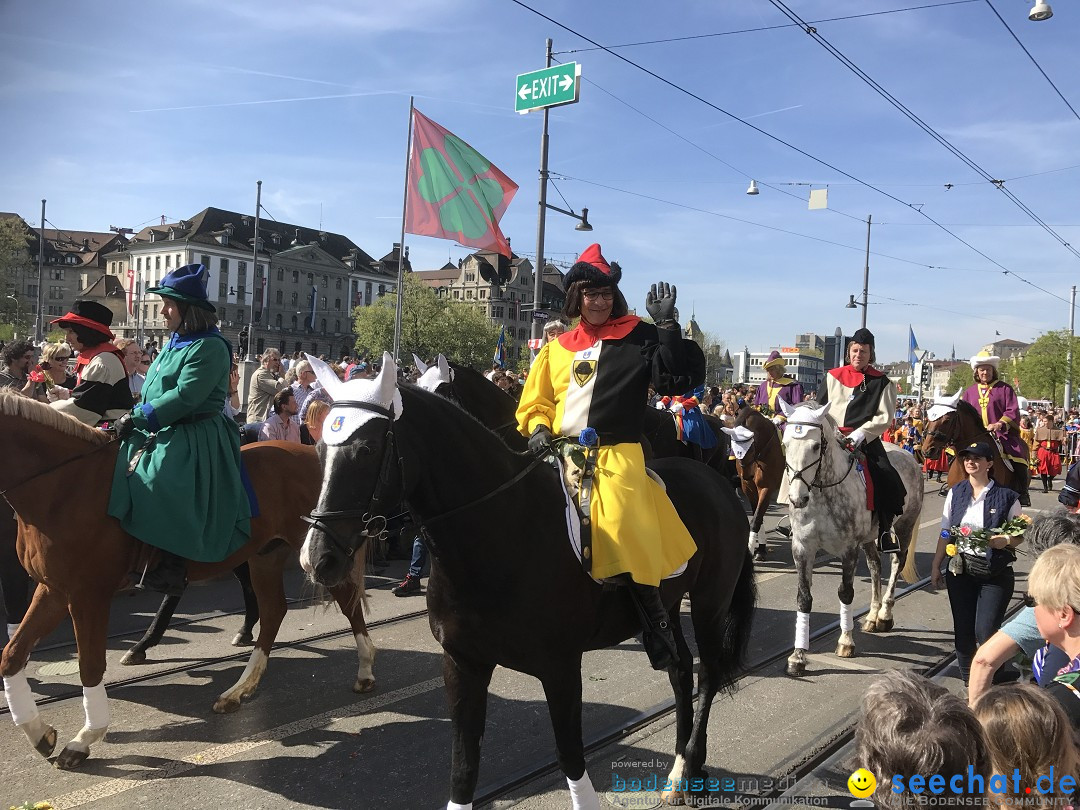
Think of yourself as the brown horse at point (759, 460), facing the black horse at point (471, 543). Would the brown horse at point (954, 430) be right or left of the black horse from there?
left

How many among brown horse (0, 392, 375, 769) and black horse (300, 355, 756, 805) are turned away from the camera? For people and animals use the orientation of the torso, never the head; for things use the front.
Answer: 0

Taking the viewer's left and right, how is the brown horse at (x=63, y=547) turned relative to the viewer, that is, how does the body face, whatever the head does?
facing the viewer and to the left of the viewer

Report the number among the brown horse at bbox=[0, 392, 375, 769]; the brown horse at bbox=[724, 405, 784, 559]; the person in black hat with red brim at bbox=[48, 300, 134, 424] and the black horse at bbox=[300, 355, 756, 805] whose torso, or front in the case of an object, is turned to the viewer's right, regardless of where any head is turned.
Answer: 0

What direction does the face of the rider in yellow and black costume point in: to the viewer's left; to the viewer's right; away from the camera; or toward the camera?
toward the camera

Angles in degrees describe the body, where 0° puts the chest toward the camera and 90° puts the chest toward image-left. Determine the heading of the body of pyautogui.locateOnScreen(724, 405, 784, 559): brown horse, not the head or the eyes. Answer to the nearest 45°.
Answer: approximately 45°

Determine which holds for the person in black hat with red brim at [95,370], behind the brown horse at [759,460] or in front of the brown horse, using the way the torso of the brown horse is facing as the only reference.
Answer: in front

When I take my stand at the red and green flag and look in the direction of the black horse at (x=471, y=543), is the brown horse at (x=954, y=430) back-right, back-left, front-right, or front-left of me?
front-left
